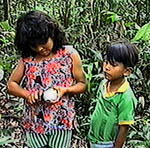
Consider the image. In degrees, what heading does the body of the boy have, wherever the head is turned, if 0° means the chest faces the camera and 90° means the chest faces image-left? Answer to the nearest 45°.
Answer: approximately 45°
